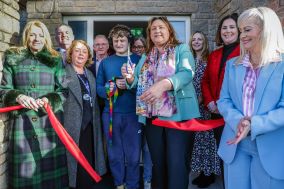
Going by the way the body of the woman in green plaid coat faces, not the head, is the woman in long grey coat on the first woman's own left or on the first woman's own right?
on the first woman's own left

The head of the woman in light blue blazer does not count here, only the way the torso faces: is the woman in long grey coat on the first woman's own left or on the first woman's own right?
on the first woman's own right

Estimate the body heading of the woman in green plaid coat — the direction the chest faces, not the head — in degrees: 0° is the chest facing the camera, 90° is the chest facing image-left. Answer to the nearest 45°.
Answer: approximately 0°

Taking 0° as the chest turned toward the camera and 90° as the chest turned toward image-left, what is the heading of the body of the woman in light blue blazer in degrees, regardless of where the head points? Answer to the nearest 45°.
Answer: approximately 45°
